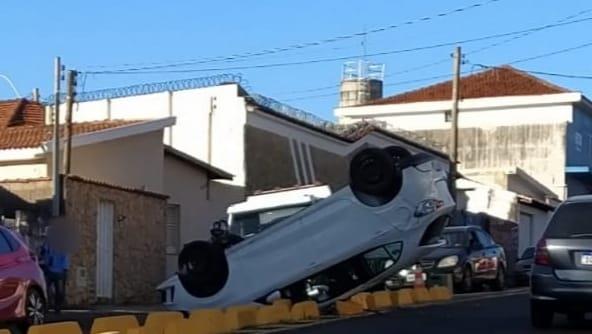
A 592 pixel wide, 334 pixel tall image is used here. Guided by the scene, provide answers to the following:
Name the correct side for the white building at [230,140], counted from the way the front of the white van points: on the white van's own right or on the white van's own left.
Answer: on the white van's own right

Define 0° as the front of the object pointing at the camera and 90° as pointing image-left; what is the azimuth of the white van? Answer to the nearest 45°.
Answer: approximately 45°

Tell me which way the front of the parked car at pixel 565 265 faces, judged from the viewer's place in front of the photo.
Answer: facing away from the viewer

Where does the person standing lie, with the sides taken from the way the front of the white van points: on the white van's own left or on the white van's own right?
on the white van's own right

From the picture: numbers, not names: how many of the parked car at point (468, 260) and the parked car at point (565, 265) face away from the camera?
1

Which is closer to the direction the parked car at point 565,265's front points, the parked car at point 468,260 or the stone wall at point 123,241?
the parked car

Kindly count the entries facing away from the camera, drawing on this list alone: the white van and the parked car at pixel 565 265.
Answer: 1

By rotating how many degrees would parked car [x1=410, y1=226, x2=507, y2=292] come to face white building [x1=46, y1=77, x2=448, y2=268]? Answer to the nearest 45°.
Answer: approximately 90° to its right
